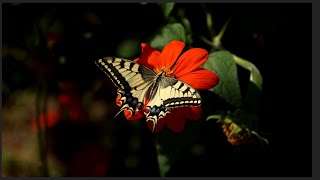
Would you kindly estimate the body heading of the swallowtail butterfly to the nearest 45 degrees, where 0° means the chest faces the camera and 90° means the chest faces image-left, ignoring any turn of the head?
approximately 225°
